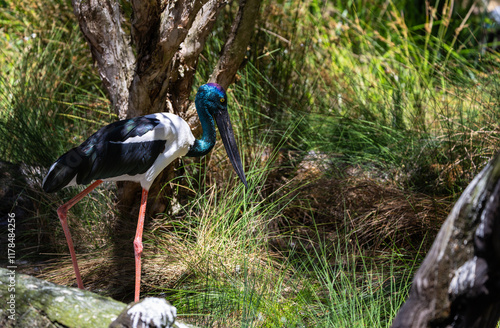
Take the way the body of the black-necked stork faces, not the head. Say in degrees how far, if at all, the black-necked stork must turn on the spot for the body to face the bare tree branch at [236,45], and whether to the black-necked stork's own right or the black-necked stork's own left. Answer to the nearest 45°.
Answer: approximately 45° to the black-necked stork's own left

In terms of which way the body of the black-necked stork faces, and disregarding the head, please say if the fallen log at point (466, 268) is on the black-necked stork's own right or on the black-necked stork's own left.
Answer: on the black-necked stork's own right

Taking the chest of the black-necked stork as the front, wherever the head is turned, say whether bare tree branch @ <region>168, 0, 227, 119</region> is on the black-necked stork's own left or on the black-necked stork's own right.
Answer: on the black-necked stork's own left

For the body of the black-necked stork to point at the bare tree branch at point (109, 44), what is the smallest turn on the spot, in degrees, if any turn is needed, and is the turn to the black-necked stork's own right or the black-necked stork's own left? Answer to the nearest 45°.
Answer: approximately 90° to the black-necked stork's own left

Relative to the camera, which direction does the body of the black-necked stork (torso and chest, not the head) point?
to the viewer's right
